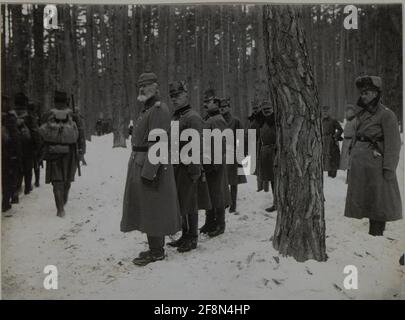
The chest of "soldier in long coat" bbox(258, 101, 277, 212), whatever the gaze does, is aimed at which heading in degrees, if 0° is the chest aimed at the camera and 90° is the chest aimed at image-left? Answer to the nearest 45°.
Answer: approximately 45°

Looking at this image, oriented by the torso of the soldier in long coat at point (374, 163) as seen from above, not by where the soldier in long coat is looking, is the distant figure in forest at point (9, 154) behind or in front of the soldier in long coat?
in front

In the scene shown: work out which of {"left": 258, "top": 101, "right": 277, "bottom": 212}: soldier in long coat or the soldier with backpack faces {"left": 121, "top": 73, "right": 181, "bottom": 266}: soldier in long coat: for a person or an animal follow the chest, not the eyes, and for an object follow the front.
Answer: {"left": 258, "top": 101, "right": 277, "bottom": 212}: soldier in long coat

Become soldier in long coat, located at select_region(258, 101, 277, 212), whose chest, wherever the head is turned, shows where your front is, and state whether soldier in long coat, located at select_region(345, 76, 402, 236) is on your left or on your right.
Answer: on your left

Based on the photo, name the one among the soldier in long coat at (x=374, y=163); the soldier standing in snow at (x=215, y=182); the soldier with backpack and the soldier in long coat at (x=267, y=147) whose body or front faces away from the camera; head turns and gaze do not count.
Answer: the soldier with backpack

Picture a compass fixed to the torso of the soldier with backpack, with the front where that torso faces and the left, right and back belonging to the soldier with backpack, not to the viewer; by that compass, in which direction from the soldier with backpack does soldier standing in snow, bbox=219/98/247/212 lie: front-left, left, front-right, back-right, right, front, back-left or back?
right

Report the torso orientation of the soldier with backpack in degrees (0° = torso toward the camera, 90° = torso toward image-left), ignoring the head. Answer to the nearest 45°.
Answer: approximately 180°

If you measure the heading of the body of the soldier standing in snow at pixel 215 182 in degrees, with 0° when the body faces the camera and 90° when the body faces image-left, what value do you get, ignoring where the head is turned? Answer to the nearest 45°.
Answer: approximately 45°
